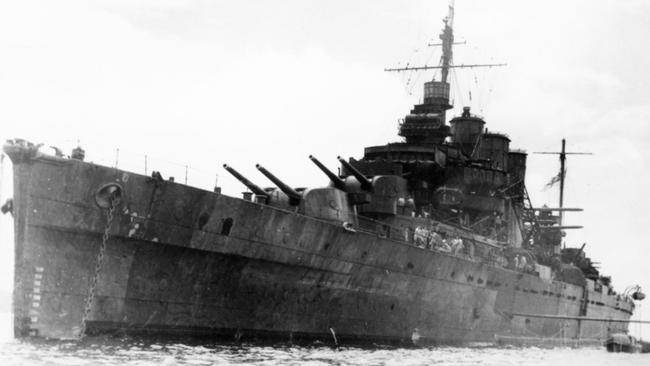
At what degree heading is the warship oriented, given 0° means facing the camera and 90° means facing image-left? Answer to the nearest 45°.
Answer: approximately 45°
